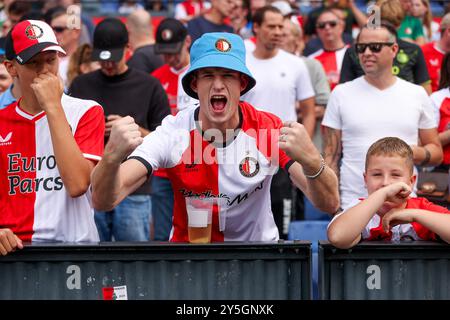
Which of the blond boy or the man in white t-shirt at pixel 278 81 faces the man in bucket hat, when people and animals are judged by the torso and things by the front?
the man in white t-shirt

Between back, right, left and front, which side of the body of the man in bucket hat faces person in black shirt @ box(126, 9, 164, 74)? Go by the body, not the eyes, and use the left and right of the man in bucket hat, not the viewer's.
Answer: back

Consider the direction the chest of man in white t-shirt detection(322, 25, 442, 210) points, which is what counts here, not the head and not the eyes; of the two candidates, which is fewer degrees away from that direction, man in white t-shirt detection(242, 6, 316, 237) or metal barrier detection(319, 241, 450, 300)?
the metal barrier

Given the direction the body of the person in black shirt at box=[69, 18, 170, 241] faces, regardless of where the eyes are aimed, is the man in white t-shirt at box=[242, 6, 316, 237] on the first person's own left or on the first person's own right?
on the first person's own left

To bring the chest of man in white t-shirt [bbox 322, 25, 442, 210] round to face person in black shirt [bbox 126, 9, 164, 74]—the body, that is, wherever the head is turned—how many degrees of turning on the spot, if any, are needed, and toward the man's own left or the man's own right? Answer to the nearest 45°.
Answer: approximately 135° to the man's own right

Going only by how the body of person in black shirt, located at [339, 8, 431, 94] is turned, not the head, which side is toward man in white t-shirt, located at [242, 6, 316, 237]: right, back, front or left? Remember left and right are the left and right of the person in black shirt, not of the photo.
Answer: right

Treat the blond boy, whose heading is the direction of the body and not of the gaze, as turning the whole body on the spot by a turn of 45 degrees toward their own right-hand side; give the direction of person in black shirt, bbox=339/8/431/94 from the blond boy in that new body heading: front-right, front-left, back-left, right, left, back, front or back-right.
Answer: back-right

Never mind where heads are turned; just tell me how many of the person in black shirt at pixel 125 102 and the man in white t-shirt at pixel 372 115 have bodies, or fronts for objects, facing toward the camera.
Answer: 2
